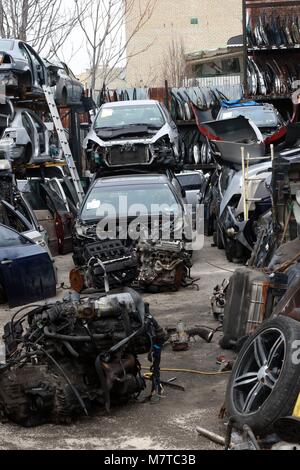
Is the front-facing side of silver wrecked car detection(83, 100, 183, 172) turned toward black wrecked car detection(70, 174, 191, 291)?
yes

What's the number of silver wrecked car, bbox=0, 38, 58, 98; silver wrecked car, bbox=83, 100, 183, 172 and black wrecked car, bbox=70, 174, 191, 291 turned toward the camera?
2

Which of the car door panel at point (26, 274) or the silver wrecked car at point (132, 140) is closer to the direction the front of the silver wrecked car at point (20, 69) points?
the silver wrecked car

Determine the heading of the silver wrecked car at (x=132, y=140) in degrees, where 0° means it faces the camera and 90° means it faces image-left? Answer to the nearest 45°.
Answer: approximately 0°

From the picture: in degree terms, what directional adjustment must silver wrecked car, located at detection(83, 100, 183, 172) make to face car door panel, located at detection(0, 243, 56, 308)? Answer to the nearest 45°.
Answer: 0° — it already faces it

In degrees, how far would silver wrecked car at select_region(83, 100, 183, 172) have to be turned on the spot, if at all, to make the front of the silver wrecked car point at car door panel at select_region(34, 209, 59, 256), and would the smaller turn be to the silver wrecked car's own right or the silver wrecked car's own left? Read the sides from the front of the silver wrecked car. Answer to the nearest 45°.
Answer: approximately 45° to the silver wrecked car's own right

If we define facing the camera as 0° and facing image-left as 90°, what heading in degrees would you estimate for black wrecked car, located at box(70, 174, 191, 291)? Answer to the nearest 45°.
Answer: approximately 0°

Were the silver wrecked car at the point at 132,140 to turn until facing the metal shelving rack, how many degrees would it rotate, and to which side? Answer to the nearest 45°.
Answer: approximately 135° to its left

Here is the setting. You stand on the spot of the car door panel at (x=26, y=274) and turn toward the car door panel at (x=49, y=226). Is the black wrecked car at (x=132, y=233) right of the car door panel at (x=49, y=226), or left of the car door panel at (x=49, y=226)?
right

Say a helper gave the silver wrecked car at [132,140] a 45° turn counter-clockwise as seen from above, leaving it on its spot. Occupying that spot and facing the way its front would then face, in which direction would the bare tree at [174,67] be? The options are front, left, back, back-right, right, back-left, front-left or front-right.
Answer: back-left
